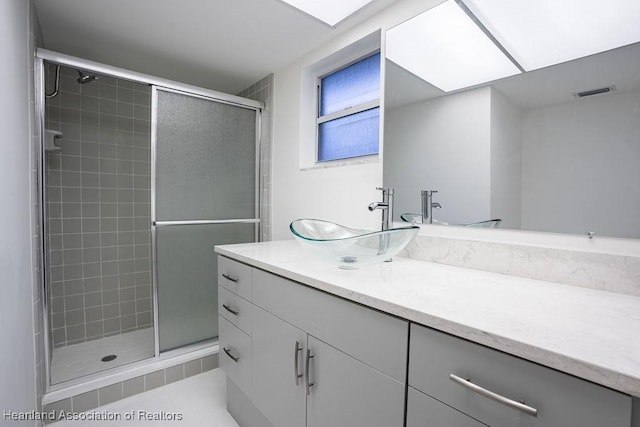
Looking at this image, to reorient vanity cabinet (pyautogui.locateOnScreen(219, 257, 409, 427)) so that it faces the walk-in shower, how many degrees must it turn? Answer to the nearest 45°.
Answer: approximately 90° to its right

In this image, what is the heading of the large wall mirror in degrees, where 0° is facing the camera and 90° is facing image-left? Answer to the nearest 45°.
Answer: approximately 45°

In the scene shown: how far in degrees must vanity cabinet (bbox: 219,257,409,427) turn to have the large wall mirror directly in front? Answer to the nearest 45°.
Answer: approximately 135° to its left
